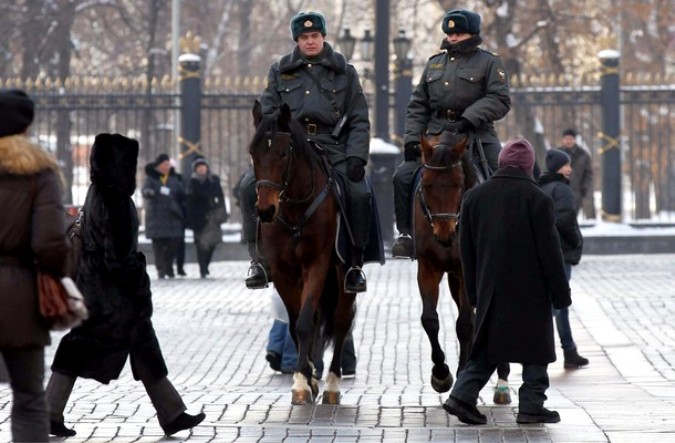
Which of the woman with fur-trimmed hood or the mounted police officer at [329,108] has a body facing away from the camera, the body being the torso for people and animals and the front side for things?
the woman with fur-trimmed hood

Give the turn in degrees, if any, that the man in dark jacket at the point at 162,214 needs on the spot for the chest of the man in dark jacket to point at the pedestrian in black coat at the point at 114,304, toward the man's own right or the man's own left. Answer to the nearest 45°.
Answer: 0° — they already face them

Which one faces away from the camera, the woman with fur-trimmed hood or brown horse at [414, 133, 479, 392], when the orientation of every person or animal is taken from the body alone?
the woman with fur-trimmed hood

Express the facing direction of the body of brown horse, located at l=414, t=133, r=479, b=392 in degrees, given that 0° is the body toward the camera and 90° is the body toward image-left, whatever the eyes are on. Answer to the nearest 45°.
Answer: approximately 0°

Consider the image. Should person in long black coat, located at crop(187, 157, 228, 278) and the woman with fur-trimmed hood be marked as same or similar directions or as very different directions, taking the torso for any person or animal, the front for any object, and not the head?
very different directions

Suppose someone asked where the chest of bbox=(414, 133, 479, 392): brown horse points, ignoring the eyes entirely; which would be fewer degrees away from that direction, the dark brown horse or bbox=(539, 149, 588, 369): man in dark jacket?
the dark brown horse

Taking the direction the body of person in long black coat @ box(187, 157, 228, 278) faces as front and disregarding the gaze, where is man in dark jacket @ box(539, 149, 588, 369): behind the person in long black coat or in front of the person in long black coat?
in front
